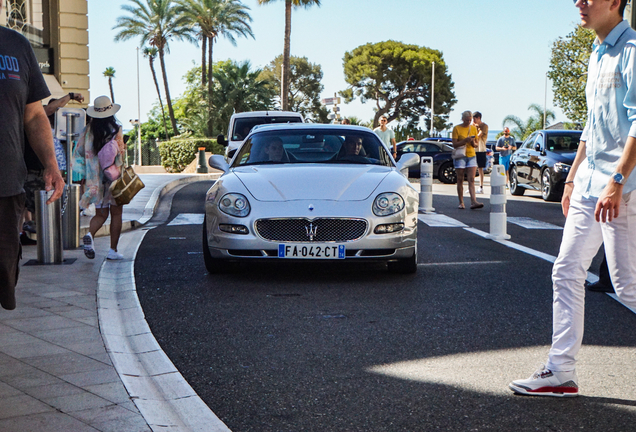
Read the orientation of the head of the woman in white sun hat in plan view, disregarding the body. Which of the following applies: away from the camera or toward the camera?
away from the camera

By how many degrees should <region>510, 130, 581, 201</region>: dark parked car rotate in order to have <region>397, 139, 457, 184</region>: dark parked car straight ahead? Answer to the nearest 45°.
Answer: approximately 180°

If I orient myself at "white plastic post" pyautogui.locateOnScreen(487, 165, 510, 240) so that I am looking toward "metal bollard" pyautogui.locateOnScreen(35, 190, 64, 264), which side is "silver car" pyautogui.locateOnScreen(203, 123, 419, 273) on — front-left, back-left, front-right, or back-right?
front-left

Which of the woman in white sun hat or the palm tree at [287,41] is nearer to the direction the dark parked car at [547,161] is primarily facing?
the woman in white sun hat

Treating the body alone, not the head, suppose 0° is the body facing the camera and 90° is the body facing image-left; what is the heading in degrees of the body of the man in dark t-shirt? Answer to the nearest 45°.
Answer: approximately 0°

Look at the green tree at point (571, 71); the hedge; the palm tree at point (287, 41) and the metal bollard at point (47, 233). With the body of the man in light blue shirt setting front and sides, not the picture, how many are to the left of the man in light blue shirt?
0

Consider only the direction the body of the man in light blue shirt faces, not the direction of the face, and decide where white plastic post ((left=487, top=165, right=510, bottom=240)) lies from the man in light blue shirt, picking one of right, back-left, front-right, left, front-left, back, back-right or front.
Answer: back-right

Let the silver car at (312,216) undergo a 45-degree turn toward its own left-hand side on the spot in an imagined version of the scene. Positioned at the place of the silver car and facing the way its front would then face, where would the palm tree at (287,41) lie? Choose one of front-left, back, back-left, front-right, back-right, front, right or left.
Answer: back-left

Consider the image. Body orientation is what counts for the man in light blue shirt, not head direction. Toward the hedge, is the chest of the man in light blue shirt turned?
no

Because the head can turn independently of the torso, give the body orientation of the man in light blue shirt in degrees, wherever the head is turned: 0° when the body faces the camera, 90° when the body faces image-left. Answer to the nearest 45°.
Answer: approximately 45°

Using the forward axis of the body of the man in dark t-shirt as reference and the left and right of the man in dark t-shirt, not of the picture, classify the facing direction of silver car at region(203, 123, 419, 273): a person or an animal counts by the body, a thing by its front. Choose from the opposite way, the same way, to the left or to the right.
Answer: the same way

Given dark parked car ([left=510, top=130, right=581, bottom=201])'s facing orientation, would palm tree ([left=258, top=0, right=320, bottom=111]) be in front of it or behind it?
behind

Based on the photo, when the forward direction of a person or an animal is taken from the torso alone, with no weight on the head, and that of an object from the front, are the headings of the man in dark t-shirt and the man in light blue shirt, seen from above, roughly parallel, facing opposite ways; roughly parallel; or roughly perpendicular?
roughly perpendicular

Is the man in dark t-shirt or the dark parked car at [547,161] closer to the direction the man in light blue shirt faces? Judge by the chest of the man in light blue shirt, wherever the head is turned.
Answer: the man in dark t-shirt

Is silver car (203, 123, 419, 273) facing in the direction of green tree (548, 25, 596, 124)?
no
